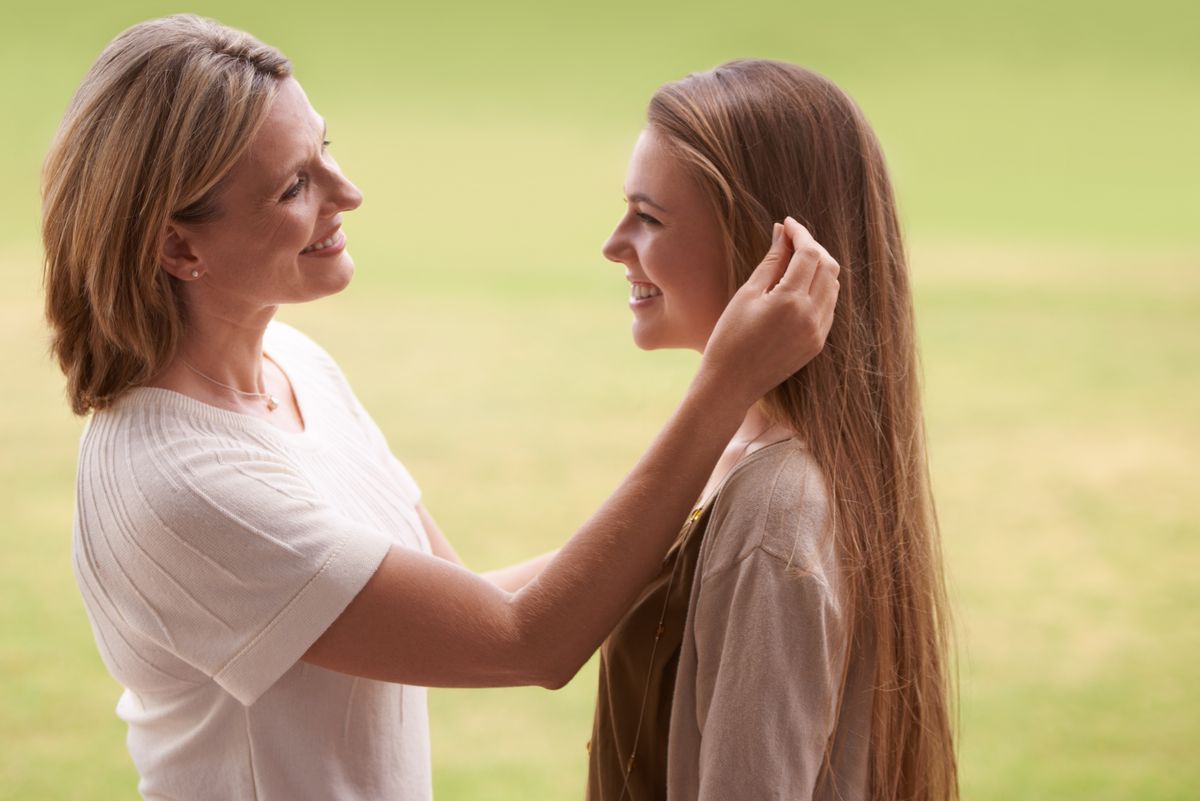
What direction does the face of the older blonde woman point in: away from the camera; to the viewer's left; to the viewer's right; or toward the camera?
to the viewer's right

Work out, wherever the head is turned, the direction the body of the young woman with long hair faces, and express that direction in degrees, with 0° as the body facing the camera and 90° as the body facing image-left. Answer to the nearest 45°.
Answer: approximately 90°

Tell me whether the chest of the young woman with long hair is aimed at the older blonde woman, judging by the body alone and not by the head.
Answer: yes

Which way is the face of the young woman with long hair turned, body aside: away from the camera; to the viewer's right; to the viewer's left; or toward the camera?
to the viewer's left
